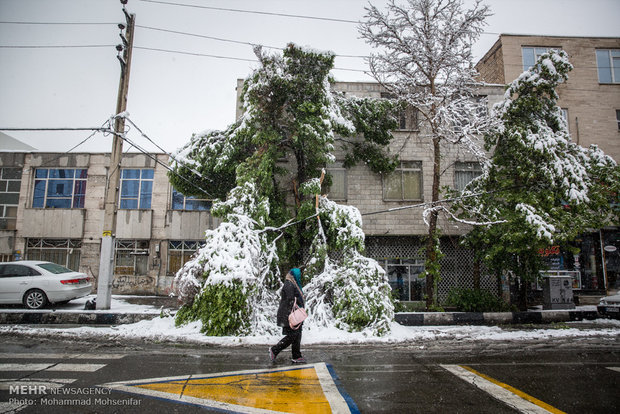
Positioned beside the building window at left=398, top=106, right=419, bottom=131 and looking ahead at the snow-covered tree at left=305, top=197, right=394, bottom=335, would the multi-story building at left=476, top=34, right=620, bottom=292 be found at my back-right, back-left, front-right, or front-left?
back-left

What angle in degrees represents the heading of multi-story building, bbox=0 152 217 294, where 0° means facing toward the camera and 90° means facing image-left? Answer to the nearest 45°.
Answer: approximately 0°

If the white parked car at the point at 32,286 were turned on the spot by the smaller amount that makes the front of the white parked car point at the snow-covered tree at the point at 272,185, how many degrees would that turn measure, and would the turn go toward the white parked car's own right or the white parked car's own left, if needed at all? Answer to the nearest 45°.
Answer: approximately 180°

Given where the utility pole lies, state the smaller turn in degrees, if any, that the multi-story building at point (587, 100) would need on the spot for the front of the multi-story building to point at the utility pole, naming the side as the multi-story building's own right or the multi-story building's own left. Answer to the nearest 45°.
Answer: approximately 45° to the multi-story building's own right

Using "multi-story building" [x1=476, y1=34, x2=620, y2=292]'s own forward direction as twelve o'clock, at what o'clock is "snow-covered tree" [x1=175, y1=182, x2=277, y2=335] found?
The snow-covered tree is roughly at 1 o'clock from the multi-story building.

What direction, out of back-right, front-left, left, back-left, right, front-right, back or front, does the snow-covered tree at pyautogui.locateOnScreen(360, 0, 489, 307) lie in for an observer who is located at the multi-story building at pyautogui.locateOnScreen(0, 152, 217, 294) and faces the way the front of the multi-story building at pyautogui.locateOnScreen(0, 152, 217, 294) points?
front-left

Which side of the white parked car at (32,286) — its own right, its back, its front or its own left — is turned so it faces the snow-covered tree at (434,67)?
back
